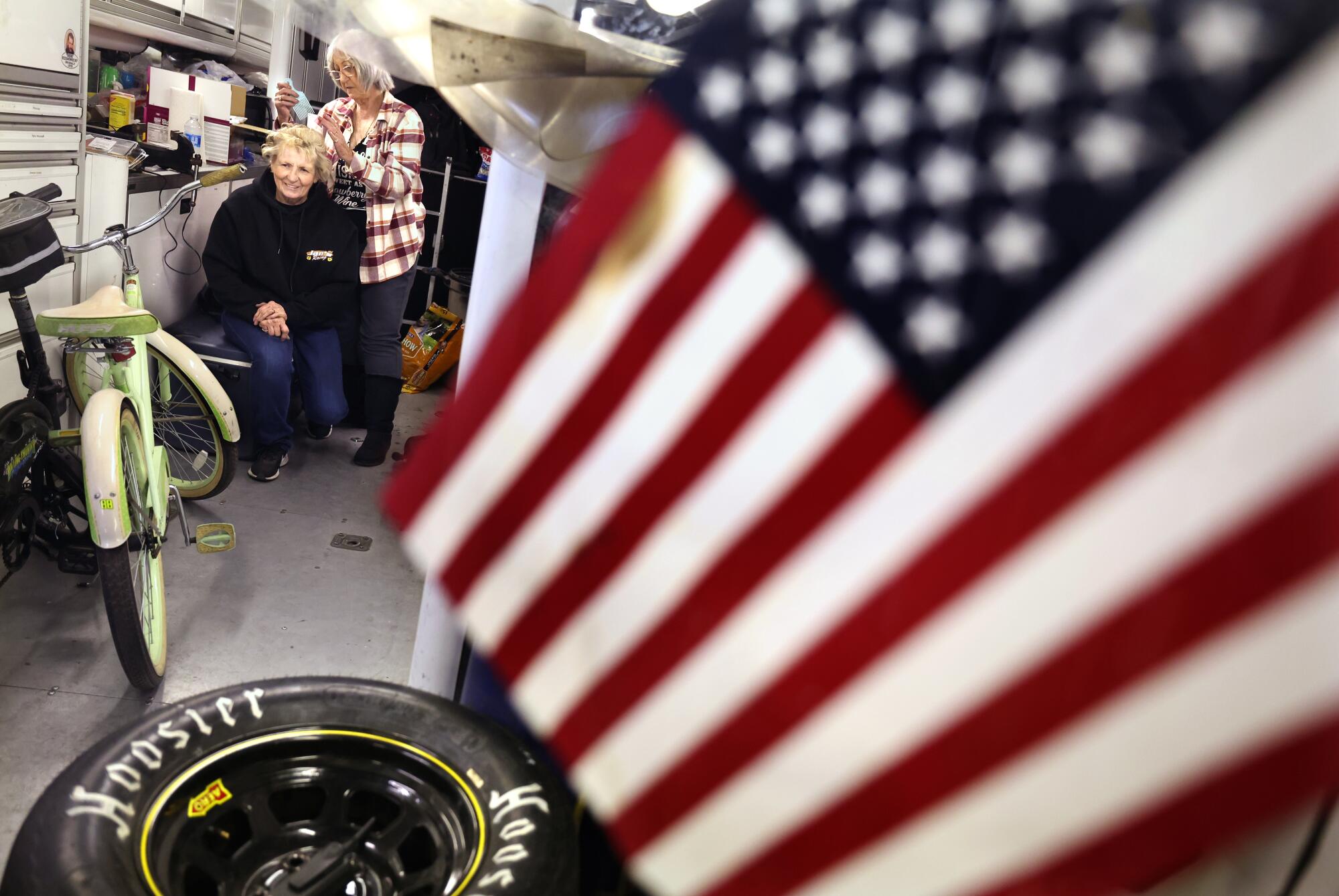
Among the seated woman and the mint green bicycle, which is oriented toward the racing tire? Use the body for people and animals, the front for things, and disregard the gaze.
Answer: the seated woman

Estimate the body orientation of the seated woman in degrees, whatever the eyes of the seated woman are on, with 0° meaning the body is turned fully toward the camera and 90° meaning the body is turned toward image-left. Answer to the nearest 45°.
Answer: approximately 0°

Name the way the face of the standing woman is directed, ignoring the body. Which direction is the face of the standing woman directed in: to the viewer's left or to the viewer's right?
to the viewer's left

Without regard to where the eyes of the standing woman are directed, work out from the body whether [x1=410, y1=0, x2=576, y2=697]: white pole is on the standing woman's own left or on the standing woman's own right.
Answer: on the standing woman's own left

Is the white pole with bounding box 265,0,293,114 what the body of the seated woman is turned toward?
no
